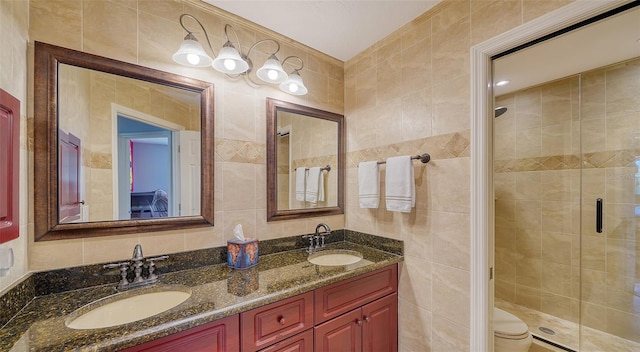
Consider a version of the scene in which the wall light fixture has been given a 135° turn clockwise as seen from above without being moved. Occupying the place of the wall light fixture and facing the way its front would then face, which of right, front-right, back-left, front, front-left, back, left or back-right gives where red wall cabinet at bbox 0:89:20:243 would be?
front-left

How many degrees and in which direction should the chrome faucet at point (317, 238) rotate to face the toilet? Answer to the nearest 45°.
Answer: approximately 45° to its left

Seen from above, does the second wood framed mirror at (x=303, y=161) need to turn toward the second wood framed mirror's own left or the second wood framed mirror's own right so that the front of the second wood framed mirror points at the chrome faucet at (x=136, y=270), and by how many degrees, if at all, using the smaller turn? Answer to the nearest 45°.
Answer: approximately 90° to the second wood framed mirror's own right

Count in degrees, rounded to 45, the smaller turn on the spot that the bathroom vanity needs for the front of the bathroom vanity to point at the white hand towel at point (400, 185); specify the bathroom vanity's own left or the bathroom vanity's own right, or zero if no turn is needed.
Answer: approximately 45° to the bathroom vanity's own left

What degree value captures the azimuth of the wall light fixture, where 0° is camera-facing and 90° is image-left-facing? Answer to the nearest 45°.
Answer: approximately 315°

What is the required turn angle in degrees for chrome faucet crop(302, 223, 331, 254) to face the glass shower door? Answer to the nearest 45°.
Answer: approximately 45° to its left

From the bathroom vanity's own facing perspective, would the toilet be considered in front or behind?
in front

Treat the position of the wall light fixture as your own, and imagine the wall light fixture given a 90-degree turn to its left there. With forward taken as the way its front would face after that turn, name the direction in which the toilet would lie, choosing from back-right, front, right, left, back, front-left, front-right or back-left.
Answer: front-right

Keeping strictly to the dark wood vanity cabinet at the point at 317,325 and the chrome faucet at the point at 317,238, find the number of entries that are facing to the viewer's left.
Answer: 0

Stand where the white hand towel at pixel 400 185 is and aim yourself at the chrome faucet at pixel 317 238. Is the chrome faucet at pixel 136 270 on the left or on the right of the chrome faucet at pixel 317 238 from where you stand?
left
